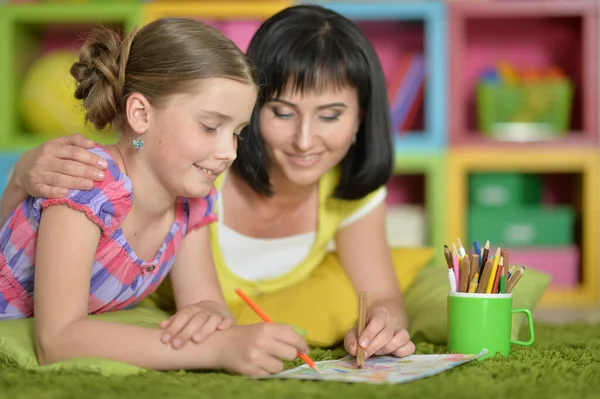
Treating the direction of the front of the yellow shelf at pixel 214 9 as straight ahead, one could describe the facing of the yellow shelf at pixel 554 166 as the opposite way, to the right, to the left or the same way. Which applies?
the same way

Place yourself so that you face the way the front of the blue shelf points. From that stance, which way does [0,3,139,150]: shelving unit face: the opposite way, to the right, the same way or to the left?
the same way

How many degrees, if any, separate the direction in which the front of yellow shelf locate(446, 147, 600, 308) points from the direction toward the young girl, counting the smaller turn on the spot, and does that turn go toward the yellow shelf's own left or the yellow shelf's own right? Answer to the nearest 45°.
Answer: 0° — it already faces them

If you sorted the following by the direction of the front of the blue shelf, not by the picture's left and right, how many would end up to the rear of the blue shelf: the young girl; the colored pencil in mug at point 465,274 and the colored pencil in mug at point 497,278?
0

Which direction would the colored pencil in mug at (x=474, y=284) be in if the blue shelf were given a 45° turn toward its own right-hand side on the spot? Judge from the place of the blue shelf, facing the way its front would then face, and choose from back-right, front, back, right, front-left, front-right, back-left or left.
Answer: front-left

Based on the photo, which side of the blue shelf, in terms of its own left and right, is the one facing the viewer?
front

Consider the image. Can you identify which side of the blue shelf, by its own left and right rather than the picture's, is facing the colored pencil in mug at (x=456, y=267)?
front

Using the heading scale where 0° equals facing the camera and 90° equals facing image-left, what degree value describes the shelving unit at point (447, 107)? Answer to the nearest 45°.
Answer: approximately 0°

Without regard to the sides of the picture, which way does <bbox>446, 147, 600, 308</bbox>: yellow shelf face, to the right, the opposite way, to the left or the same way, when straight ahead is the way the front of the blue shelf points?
the same way

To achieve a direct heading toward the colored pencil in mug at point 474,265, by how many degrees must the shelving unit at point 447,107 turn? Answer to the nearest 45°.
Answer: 0° — it already faces it

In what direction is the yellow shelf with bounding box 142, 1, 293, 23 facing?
toward the camera

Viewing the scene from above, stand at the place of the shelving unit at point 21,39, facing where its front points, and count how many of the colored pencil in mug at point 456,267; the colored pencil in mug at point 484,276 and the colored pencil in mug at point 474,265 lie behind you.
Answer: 0

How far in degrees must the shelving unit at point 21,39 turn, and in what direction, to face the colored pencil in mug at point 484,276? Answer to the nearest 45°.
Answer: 0° — it already faces it

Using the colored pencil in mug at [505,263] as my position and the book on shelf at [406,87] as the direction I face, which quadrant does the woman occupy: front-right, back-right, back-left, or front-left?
front-left

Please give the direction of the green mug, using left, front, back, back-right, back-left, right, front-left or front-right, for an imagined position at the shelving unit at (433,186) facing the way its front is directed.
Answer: front

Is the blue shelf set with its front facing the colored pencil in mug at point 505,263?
yes

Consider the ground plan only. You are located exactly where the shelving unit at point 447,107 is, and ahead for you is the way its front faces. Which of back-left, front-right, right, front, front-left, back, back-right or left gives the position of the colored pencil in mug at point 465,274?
front

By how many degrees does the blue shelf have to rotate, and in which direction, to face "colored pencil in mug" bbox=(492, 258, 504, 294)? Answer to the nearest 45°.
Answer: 0° — it already faces it

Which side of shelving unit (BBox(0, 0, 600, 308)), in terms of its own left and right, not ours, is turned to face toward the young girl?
front
